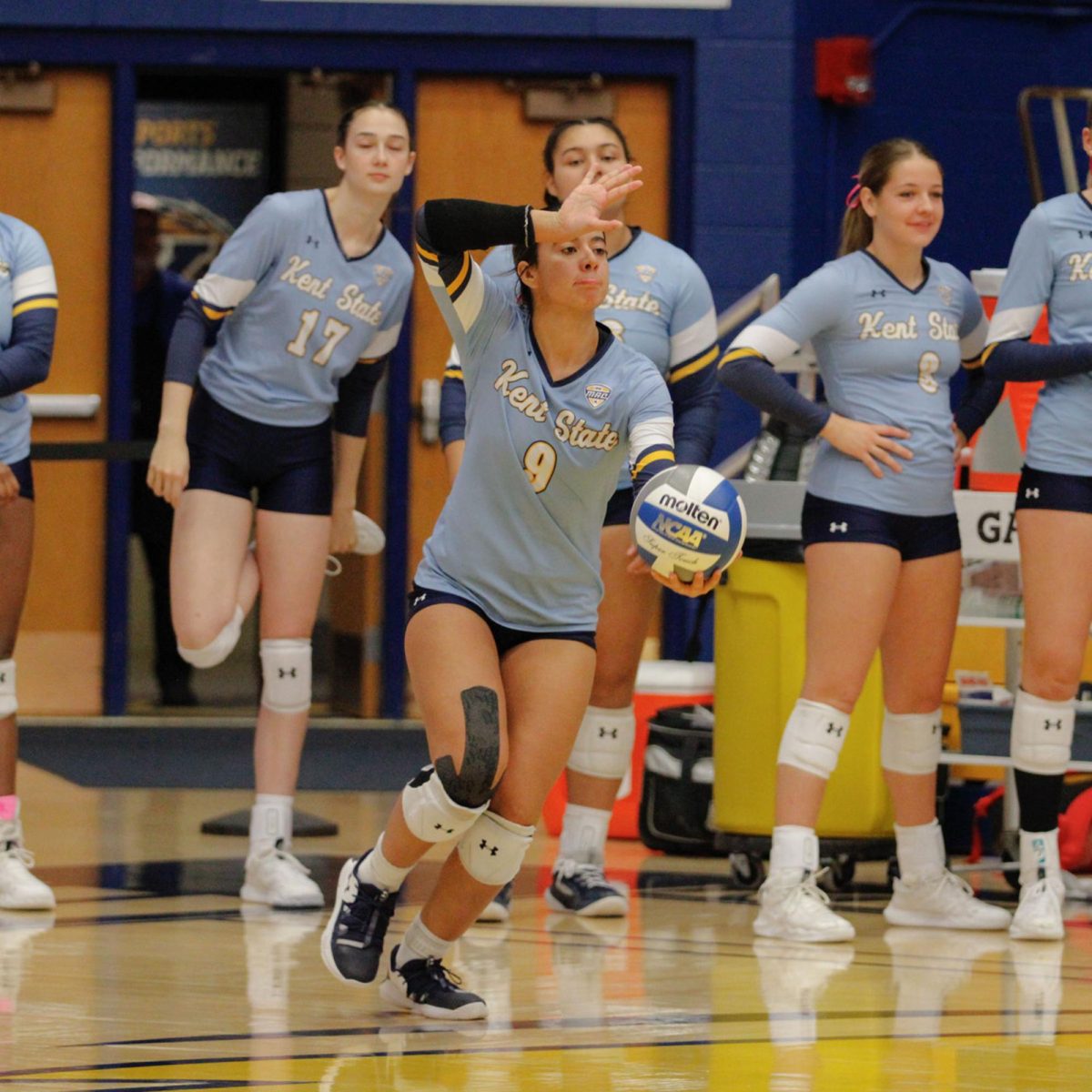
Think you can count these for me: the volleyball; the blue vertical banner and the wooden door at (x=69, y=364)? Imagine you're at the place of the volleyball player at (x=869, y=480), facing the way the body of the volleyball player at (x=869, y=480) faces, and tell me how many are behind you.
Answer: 2

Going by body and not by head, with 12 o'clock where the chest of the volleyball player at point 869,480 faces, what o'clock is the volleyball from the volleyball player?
The volleyball is roughly at 2 o'clock from the volleyball player.

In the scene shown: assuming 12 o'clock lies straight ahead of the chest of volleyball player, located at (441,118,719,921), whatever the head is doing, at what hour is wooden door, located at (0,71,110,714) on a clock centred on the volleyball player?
The wooden door is roughly at 5 o'clock from the volleyball player.

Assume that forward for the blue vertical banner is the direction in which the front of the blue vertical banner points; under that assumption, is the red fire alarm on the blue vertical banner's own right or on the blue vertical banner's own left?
on the blue vertical banner's own left

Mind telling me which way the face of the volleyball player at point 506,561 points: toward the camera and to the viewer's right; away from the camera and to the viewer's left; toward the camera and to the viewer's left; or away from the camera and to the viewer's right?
toward the camera and to the viewer's right

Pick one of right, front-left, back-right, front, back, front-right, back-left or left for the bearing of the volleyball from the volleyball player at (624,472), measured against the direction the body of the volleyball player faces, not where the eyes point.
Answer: front

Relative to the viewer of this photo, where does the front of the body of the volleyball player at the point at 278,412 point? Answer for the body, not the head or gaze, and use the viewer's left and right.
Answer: facing the viewer

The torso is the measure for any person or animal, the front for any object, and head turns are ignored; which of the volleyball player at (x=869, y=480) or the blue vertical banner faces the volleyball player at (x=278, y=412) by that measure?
the blue vertical banner

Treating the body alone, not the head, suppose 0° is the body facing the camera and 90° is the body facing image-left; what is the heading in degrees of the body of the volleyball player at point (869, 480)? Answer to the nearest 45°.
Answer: approximately 315°

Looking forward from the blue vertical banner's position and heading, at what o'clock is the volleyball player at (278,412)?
The volleyball player is roughly at 12 o'clock from the blue vertical banner.

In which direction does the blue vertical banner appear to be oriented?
toward the camera

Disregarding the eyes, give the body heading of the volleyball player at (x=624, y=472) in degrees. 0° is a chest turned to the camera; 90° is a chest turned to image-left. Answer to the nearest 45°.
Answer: approximately 0°

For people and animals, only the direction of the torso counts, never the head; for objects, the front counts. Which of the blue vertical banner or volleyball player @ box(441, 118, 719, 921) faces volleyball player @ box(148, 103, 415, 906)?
the blue vertical banner
